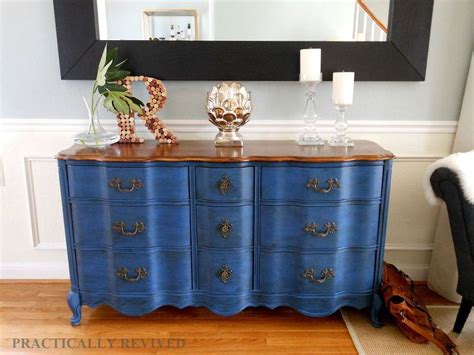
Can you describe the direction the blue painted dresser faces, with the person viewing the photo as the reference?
facing the viewer

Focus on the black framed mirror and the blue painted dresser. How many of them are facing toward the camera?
2

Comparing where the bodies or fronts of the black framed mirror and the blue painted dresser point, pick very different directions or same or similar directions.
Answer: same or similar directions

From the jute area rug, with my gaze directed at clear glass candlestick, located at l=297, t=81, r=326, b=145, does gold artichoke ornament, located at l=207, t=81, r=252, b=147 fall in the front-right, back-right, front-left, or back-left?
front-left
